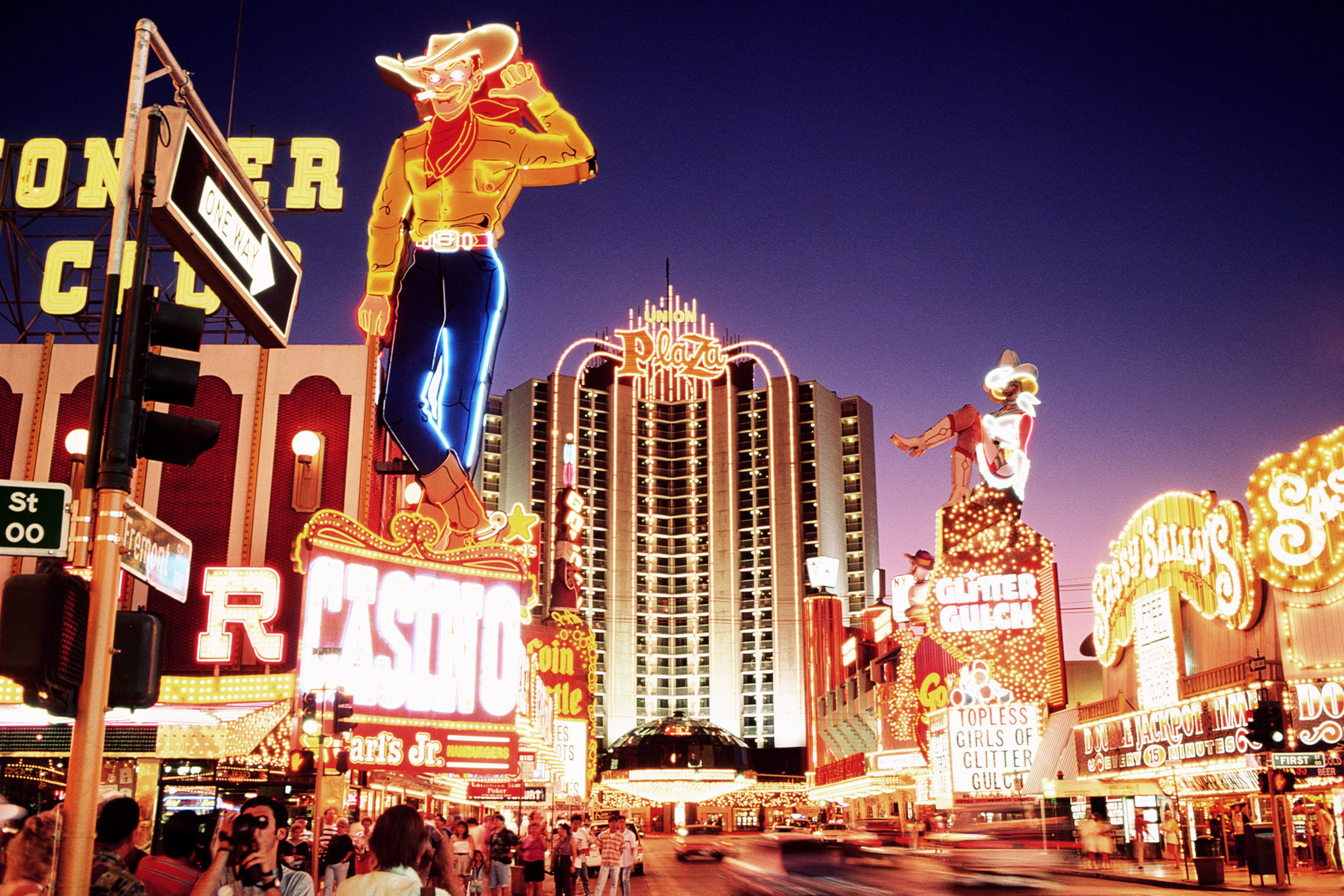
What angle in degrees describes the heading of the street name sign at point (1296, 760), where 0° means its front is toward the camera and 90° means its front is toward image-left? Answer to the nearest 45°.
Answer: approximately 0°

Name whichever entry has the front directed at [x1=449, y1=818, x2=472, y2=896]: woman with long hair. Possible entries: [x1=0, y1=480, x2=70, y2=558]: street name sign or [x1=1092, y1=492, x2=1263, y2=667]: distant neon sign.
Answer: the distant neon sign

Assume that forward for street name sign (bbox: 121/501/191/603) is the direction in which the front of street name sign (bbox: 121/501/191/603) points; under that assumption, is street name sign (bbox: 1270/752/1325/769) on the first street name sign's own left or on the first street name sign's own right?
on the first street name sign's own left

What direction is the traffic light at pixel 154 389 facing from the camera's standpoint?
to the viewer's right

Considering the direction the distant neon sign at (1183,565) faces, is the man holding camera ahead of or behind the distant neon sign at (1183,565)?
ahead

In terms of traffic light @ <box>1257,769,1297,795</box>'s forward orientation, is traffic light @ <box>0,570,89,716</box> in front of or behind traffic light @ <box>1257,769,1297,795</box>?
in front
